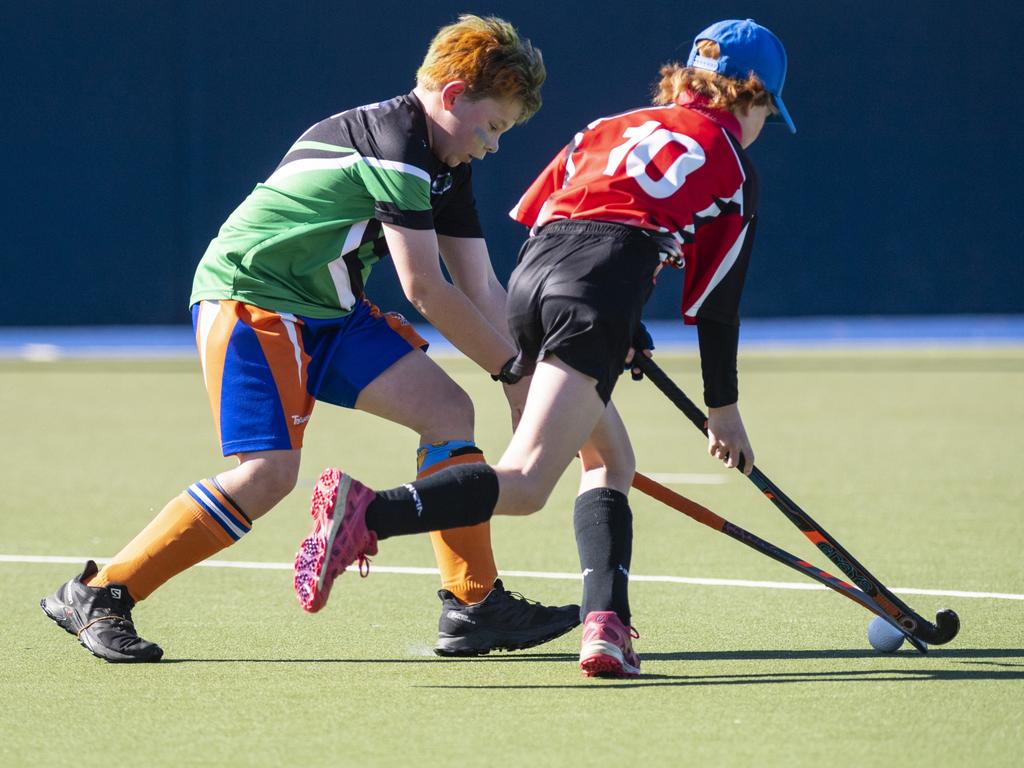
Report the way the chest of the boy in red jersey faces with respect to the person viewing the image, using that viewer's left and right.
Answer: facing away from the viewer and to the right of the viewer

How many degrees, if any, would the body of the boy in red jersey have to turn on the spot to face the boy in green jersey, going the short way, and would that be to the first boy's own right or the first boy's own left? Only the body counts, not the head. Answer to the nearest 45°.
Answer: approximately 90° to the first boy's own left

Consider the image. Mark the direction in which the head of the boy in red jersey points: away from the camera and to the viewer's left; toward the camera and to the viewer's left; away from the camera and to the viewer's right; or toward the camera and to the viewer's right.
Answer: away from the camera and to the viewer's right

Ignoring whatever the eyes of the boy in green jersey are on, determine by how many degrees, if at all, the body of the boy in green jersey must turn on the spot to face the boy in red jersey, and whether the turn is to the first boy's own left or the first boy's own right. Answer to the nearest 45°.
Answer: approximately 45° to the first boy's own right

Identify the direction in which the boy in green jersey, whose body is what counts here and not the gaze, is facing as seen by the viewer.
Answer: to the viewer's right

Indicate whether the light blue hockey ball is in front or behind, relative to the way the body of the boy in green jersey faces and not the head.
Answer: in front

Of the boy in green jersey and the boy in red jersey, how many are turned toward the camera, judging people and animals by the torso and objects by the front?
0
